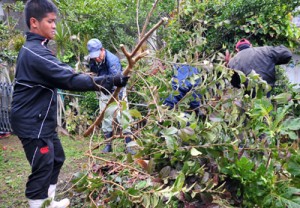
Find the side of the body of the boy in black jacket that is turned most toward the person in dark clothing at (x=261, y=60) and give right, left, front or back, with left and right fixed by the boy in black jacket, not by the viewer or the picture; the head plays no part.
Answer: front

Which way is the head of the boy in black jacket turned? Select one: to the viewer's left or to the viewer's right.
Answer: to the viewer's right

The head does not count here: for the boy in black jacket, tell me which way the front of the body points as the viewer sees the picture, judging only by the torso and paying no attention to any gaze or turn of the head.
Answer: to the viewer's right
